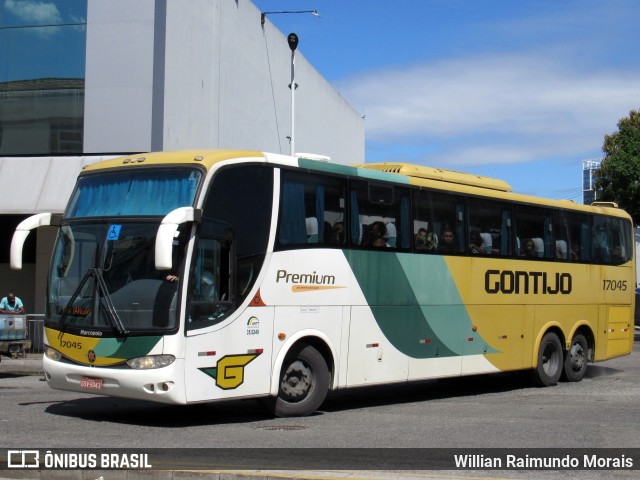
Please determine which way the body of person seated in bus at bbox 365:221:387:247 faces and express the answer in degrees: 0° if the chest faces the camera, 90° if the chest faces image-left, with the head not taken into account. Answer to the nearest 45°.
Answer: approximately 45°

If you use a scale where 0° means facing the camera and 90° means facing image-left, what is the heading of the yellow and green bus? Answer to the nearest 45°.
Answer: approximately 45°

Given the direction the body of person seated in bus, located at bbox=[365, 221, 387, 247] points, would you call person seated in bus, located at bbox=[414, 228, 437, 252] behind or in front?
behind

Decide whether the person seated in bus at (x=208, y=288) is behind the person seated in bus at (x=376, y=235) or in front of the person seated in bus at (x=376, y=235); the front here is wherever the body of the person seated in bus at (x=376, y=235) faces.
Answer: in front

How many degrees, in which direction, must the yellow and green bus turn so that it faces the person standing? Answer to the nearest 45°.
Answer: approximately 90° to its right

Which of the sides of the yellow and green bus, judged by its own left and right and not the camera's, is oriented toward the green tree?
back

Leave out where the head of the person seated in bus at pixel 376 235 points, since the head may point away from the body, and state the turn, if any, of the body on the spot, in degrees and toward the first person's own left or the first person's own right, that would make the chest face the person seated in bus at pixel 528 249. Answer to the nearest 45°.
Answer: approximately 180°

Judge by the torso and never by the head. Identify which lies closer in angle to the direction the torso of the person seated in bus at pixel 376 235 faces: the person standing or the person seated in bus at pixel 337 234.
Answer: the person seated in bus

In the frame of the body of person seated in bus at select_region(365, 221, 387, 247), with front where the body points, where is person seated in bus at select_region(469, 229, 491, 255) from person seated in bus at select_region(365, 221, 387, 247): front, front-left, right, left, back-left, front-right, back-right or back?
back

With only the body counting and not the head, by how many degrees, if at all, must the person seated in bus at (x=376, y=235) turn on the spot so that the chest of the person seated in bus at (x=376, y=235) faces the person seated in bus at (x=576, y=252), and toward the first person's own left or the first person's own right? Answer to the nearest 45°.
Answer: approximately 180°
